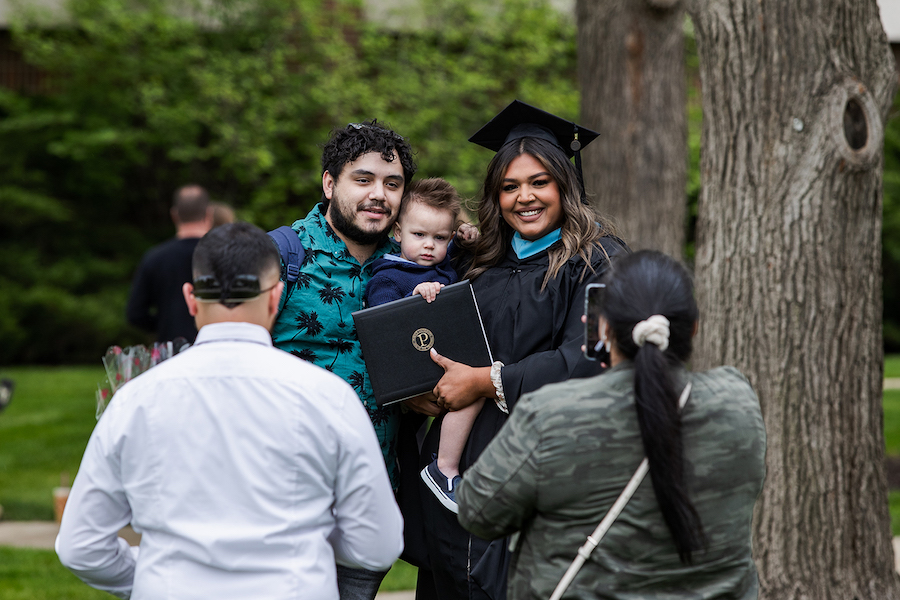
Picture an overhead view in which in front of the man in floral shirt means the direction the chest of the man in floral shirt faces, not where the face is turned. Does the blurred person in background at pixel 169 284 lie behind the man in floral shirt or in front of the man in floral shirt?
behind

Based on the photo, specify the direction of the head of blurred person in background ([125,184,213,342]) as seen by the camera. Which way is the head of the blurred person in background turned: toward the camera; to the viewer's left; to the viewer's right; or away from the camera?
away from the camera

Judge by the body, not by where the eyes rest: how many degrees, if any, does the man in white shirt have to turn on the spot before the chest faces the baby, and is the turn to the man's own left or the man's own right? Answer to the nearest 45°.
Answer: approximately 45° to the man's own right

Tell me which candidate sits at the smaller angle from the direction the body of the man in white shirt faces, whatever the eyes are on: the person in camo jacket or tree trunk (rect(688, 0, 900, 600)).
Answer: the tree trunk

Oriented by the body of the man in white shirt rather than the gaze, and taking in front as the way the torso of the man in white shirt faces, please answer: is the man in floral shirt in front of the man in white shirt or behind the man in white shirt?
in front

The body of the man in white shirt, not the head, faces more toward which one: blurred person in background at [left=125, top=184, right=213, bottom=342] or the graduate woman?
the blurred person in background

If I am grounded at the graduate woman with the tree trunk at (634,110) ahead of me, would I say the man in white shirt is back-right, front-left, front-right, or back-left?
back-left

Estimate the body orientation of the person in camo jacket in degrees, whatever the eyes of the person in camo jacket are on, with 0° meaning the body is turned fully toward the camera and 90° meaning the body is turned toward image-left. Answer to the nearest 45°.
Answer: approximately 180°

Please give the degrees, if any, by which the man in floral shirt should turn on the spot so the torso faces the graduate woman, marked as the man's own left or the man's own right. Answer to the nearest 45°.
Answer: approximately 45° to the man's own left

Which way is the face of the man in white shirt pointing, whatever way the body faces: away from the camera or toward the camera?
away from the camera

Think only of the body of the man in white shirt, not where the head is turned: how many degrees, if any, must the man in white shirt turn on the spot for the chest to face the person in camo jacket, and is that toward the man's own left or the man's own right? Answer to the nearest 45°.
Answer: approximately 90° to the man's own right

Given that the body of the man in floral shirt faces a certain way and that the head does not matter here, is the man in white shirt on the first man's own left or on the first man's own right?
on the first man's own right

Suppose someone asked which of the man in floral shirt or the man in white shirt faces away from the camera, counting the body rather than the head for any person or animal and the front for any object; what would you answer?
the man in white shirt

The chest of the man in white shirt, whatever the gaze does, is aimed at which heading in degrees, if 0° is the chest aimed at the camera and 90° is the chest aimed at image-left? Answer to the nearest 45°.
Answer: approximately 180°

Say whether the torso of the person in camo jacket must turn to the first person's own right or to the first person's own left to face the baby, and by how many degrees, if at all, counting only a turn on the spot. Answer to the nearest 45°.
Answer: approximately 45° to the first person's own left

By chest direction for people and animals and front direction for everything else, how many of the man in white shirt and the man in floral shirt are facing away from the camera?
1
